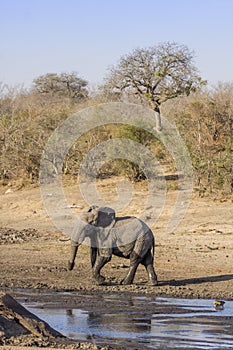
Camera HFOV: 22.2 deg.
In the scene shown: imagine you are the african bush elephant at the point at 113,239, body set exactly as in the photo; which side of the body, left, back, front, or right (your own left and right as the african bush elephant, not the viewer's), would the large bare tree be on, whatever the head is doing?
right

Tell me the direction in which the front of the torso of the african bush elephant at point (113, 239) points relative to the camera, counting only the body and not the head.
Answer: to the viewer's left

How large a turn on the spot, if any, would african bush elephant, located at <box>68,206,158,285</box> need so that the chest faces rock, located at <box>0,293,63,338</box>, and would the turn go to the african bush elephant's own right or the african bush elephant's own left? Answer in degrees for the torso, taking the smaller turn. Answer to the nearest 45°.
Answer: approximately 90° to the african bush elephant's own left
